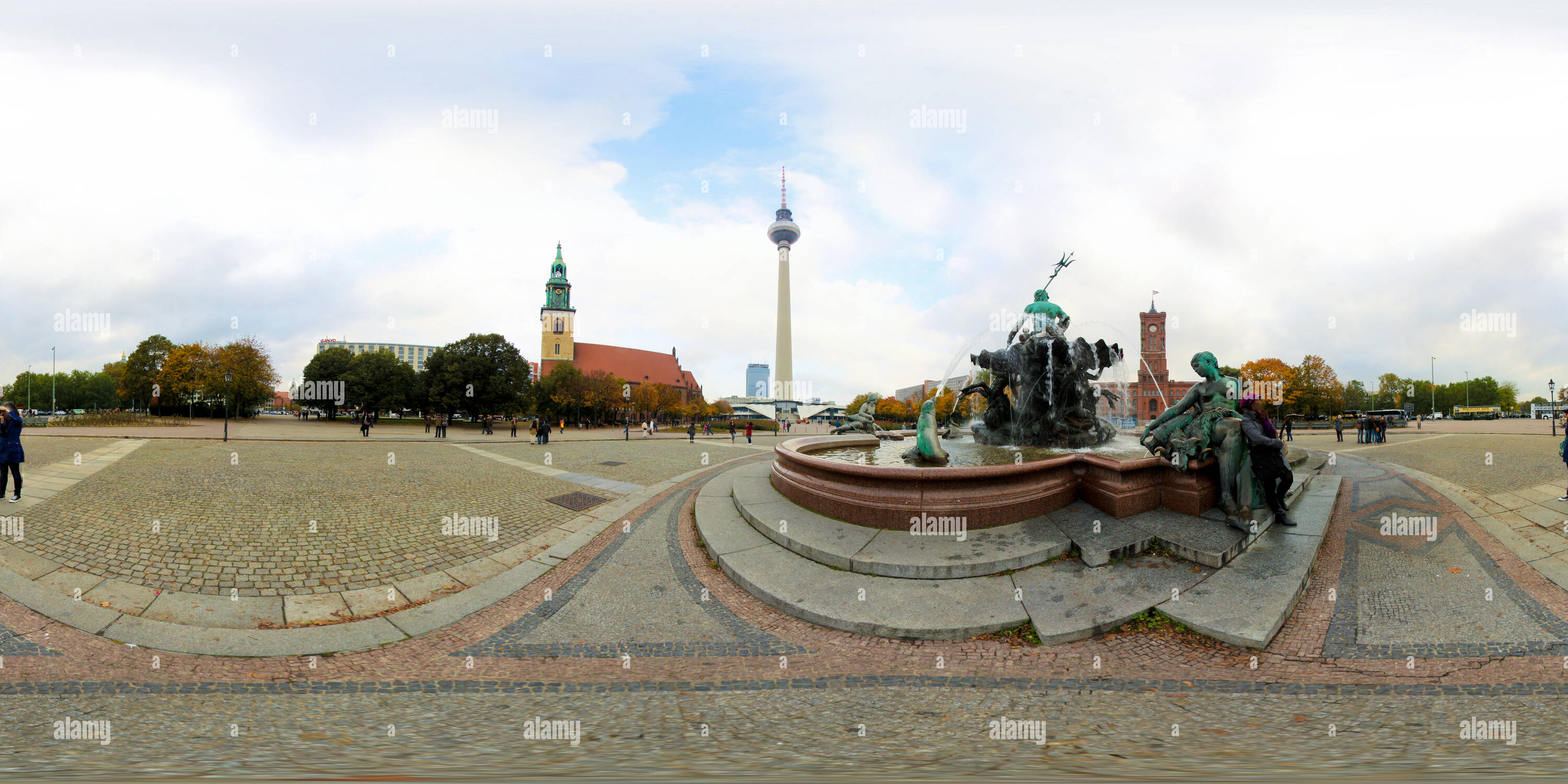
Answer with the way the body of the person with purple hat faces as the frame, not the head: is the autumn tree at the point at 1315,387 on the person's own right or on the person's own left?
on the person's own left
